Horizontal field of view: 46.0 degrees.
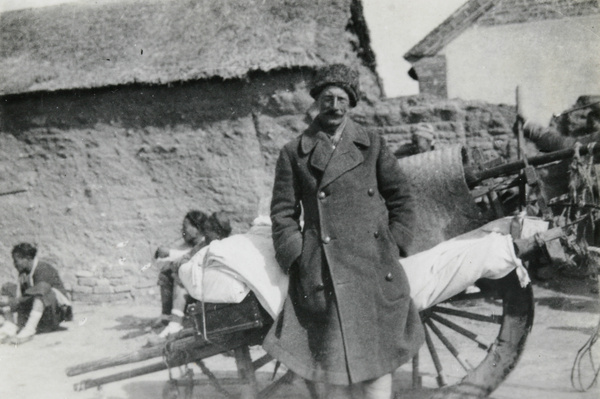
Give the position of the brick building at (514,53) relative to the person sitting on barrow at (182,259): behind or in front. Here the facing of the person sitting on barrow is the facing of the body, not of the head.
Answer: behind

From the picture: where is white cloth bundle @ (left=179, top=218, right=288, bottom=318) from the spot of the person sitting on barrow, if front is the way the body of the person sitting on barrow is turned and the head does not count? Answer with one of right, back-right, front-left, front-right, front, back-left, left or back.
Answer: left

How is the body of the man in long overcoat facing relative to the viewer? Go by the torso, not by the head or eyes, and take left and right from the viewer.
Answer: facing the viewer

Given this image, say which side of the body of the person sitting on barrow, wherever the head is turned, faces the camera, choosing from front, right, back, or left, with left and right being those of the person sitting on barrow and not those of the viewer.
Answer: left

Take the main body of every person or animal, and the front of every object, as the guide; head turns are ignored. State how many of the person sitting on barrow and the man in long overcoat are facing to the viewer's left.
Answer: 1

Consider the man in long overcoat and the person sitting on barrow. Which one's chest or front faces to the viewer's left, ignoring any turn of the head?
the person sitting on barrow

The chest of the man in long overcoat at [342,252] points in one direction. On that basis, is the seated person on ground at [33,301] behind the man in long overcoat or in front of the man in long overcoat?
behind

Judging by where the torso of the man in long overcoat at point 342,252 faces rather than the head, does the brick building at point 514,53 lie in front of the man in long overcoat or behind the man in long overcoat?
behind

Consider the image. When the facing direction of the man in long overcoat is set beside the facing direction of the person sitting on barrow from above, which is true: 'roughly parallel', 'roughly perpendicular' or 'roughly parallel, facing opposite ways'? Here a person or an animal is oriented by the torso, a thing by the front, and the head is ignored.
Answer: roughly perpendicular

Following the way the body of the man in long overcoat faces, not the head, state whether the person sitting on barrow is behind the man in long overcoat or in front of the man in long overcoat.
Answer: behind
